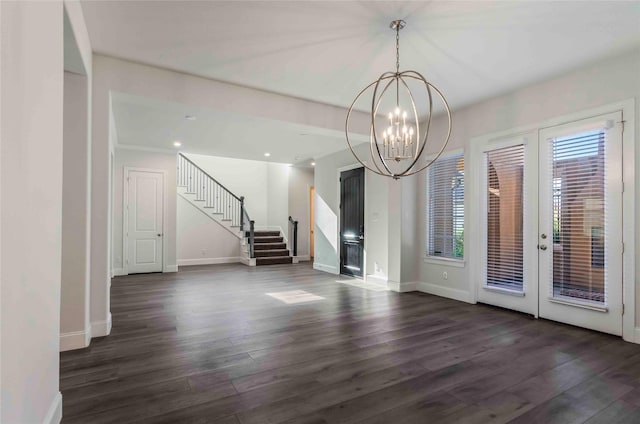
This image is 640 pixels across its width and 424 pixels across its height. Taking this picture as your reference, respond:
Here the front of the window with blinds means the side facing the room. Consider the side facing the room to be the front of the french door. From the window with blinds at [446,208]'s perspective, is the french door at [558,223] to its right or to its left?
on its left

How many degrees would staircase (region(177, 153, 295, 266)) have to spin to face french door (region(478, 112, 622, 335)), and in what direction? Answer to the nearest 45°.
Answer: approximately 45° to its left

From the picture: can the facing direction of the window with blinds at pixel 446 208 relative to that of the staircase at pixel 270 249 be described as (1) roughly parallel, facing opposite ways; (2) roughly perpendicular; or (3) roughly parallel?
roughly perpendicular

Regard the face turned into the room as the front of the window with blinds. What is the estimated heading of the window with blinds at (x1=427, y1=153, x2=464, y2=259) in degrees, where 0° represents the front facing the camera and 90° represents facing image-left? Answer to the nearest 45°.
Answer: approximately 45°

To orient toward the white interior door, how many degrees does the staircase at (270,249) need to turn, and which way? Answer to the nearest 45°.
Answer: approximately 45° to its right

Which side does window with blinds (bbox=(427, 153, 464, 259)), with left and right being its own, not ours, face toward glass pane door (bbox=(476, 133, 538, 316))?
left

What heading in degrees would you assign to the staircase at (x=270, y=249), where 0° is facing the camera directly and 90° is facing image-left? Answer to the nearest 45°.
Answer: approximately 0°
